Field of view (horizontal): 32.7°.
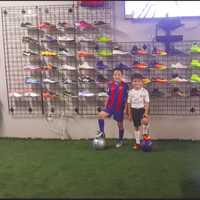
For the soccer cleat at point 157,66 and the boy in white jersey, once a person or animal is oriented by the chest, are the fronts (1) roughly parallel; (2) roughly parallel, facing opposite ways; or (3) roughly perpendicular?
roughly perpendicular
